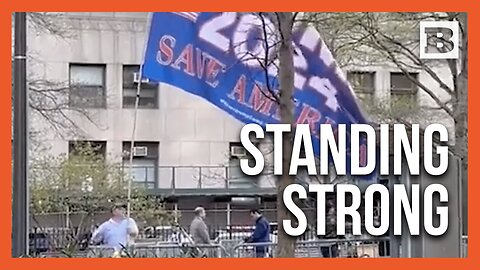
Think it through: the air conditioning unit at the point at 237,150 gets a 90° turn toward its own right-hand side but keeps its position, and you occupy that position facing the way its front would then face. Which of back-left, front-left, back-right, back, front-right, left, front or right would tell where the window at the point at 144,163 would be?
front

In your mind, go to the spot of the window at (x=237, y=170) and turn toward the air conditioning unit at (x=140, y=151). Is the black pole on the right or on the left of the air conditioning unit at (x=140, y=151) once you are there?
left

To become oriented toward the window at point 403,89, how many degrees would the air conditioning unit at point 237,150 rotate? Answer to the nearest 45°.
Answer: approximately 90° to its left

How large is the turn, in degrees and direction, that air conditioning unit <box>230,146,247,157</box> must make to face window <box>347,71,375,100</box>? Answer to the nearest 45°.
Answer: approximately 90° to its left
